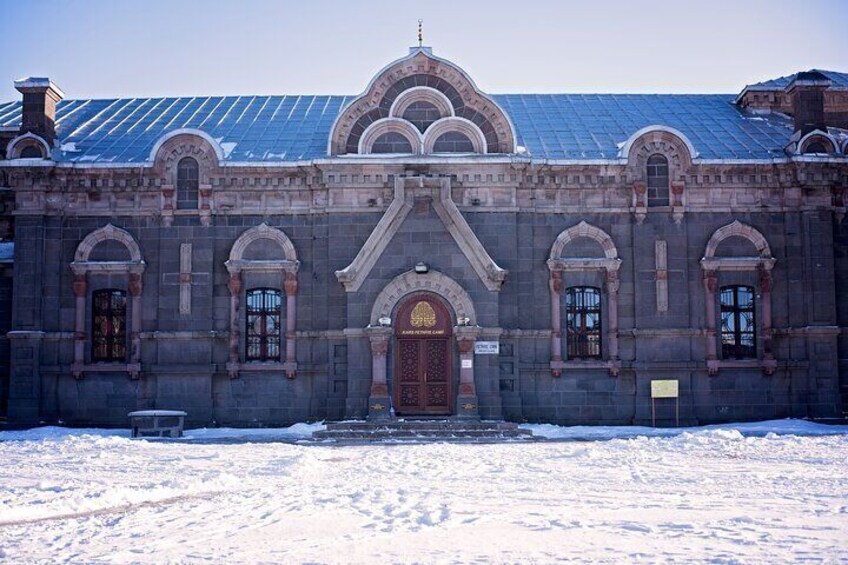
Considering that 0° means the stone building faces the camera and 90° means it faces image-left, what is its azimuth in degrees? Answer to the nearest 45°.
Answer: approximately 0°
